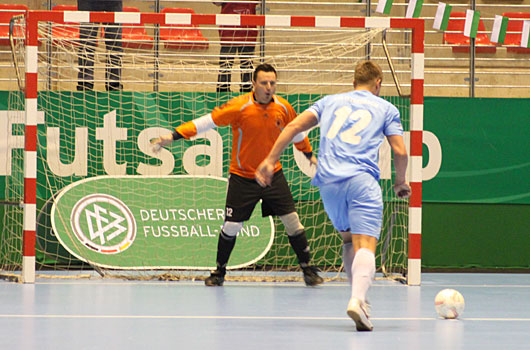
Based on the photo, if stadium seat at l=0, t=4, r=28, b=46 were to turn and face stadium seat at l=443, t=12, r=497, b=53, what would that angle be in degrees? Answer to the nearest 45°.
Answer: approximately 90° to its left

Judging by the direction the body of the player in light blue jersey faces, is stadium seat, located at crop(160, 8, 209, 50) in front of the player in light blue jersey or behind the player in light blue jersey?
in front

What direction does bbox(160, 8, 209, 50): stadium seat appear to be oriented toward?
toward the camera

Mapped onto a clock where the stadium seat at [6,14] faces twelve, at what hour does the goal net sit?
The goal net is roughly at 11 o'clock from the stadium seat.

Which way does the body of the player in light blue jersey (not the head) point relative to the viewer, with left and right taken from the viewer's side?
facing away from the viewer

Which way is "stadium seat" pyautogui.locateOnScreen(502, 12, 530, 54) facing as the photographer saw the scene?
facing the viewer

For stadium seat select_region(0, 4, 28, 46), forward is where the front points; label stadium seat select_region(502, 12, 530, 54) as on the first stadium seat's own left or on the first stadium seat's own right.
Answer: on the first stadium seat's own left

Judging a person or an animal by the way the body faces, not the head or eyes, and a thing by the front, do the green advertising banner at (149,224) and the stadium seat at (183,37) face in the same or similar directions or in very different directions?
same or similar directions

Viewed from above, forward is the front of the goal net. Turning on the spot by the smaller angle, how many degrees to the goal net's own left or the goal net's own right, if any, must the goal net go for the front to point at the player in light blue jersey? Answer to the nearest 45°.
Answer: approximately 45° to the goal net's own left

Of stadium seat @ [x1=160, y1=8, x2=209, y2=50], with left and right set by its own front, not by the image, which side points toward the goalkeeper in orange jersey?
front

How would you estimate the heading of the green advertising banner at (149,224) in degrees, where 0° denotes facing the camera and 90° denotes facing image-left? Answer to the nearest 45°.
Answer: approximately 0°

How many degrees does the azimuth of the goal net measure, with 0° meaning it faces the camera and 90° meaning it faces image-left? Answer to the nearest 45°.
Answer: approximately 0°

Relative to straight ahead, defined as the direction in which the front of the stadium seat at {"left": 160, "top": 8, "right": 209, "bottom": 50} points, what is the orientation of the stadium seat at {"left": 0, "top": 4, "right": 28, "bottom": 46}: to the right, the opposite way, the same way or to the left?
the same way

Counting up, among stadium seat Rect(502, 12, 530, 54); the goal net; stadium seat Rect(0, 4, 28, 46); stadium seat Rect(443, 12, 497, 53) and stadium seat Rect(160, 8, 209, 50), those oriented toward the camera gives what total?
5
